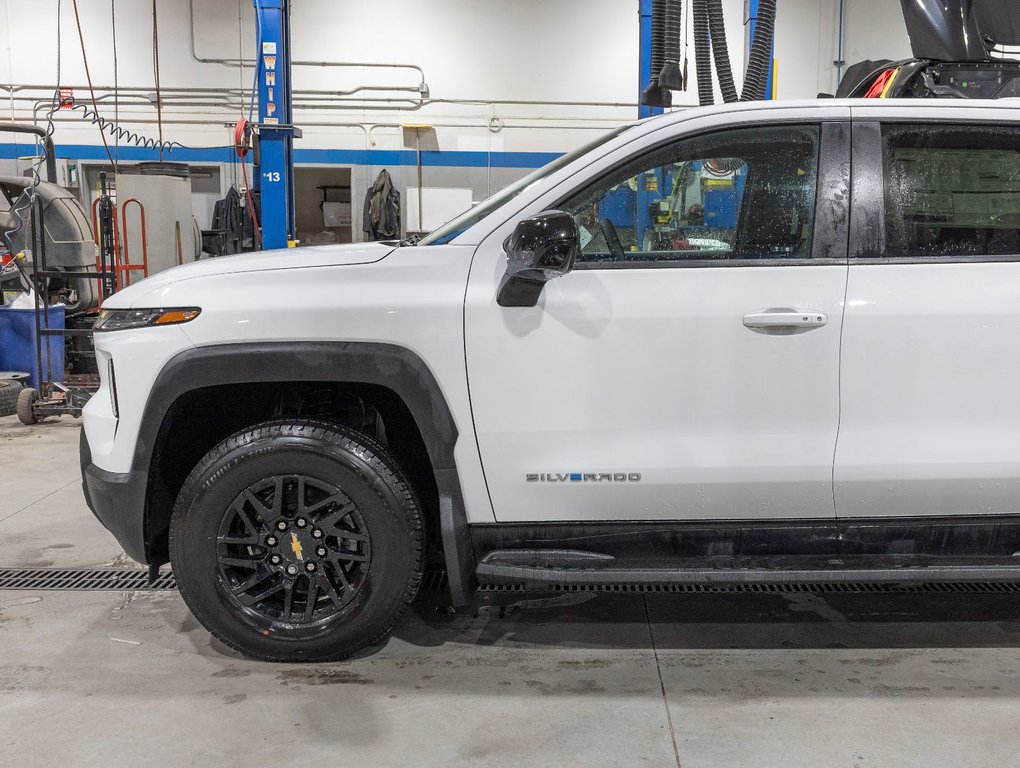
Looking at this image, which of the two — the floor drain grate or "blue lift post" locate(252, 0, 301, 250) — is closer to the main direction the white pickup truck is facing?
the floor drain grate

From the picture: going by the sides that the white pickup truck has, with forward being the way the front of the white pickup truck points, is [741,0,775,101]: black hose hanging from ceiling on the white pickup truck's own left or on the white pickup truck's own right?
on the white pickup truck's own right

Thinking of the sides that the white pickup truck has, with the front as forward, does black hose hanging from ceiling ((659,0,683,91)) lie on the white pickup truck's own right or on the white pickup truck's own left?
on the white pickup truck's own right

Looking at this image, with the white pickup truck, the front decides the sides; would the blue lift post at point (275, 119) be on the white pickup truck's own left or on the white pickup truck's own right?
on the white pickup truck's own right

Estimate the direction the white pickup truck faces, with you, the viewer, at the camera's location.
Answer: facing to the left of the viewer

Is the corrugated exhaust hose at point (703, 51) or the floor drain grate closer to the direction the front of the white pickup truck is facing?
the floor drain grate

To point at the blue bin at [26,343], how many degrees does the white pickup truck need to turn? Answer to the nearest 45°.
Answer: approximately 45° to its right

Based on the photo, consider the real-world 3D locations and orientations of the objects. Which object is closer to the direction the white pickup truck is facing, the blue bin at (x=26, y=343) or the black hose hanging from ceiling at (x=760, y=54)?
the blue bin
